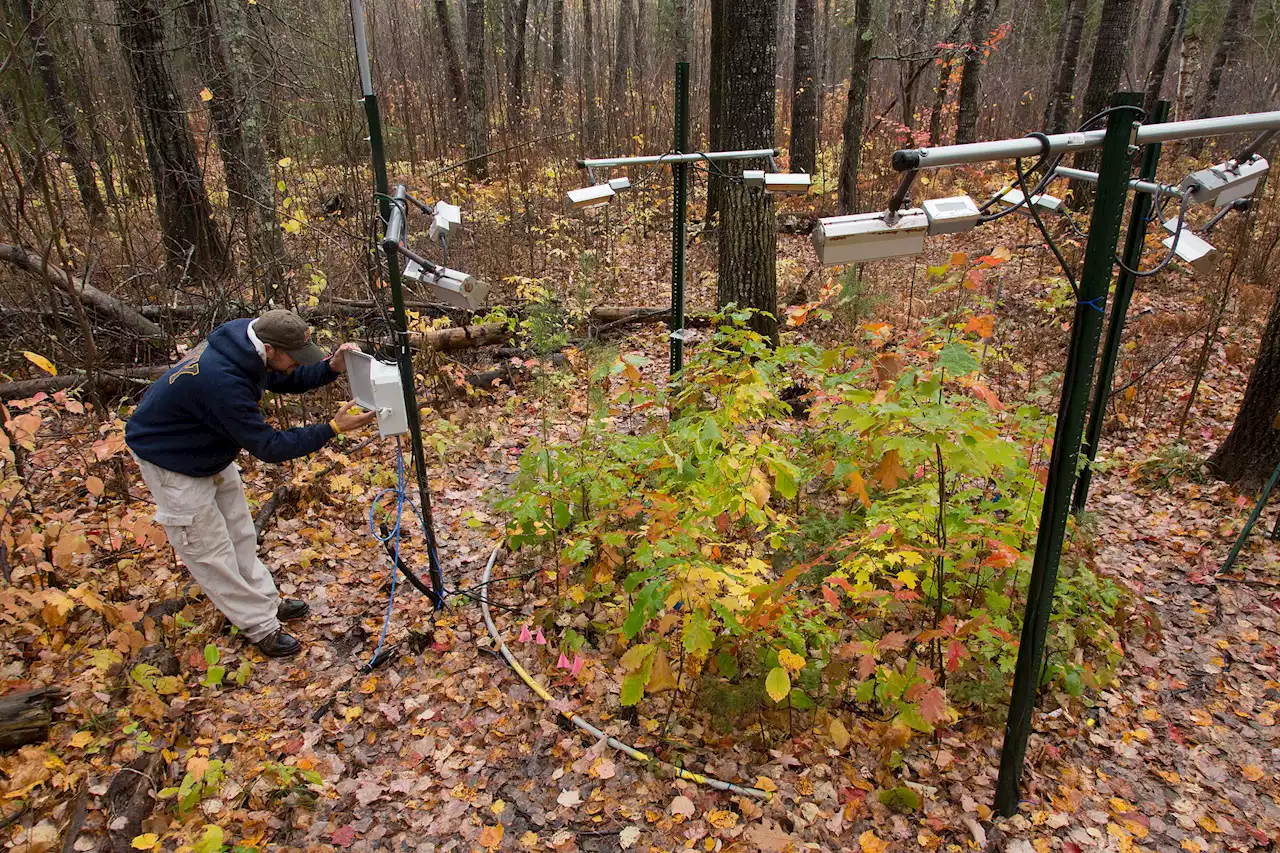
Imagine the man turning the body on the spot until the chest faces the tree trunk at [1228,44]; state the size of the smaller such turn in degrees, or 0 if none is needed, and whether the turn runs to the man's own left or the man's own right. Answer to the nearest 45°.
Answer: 0° — they already face it

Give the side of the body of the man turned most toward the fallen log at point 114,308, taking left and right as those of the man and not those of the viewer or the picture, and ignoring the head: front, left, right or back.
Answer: left

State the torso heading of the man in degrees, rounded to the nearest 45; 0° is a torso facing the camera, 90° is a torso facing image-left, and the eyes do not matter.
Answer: approximately 270°

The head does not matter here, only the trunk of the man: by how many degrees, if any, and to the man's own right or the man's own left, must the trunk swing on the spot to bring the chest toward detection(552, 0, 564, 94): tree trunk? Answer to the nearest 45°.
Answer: approximately 45° to the man's own left

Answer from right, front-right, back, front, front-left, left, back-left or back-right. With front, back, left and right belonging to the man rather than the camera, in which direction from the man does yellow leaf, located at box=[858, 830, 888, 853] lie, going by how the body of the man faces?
front-right

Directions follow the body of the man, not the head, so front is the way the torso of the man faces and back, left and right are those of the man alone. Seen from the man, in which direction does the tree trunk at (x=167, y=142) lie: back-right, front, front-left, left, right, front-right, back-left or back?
left

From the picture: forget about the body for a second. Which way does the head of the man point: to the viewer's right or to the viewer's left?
to the viewer's right
